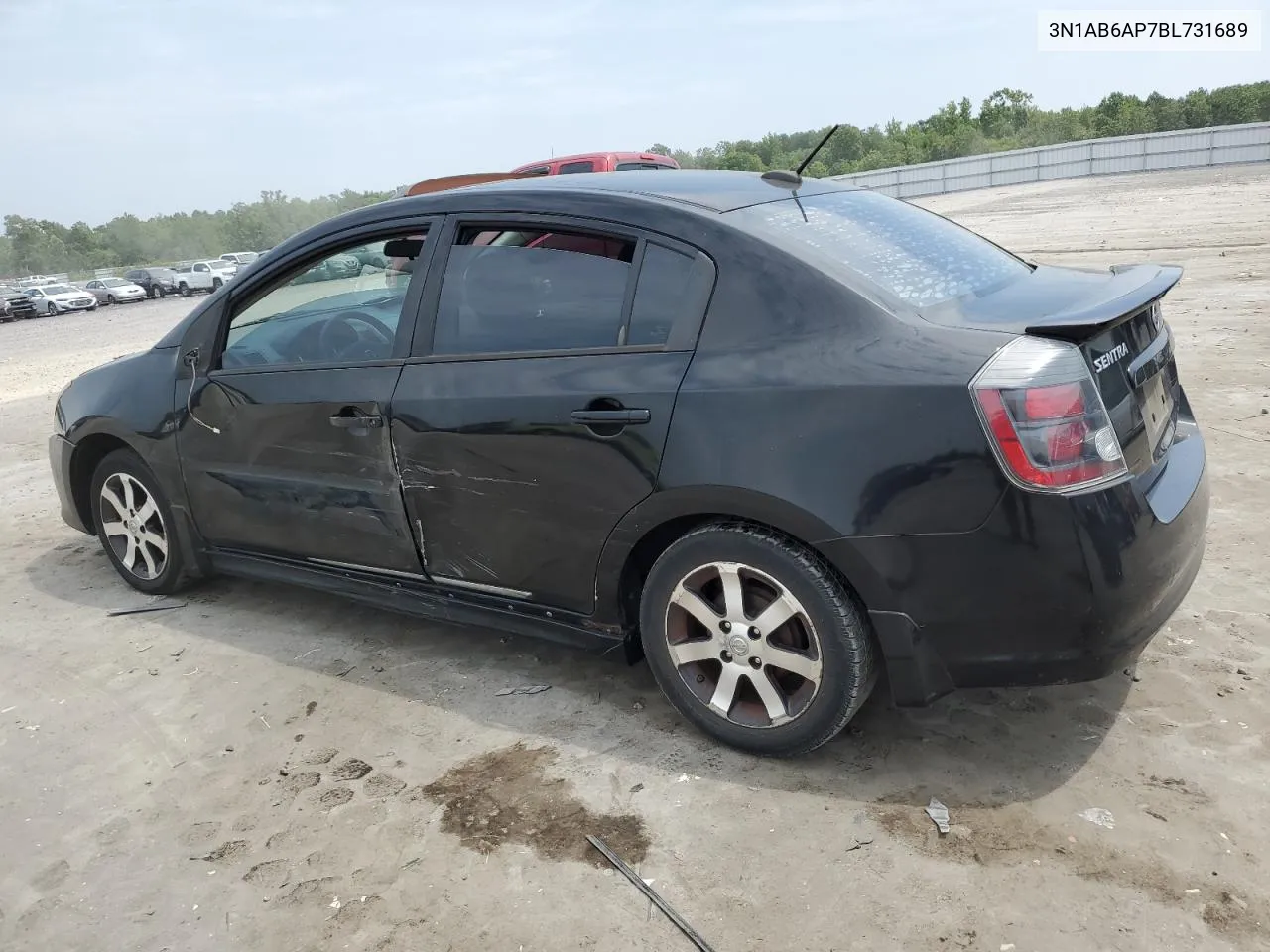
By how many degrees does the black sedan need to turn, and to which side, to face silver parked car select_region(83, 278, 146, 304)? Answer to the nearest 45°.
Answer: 0° — it already faces it

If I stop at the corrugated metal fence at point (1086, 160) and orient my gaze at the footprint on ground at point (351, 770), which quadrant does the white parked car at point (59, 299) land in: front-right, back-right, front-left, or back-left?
front-right

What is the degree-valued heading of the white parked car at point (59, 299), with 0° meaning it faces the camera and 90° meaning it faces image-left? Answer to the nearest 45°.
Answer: approximately 315°

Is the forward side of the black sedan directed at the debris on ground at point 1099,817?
no

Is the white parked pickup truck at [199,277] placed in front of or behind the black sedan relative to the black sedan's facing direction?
in front

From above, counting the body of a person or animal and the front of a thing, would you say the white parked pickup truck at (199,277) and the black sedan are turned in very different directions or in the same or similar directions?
very different directions

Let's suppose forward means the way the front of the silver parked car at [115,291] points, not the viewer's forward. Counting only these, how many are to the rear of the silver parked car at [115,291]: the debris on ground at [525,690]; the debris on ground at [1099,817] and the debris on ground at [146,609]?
0

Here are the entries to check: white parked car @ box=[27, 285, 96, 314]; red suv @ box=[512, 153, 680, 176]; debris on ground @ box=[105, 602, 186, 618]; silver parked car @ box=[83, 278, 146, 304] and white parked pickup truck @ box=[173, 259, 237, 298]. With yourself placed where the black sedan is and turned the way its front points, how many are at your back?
0

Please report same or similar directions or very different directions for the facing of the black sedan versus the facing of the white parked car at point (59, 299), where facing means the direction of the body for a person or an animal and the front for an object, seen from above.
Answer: very different directions

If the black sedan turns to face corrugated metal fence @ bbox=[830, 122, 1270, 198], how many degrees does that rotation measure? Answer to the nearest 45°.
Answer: approximately 90° to its right

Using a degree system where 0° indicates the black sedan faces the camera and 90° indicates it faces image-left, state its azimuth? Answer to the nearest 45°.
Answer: approximately 135°
